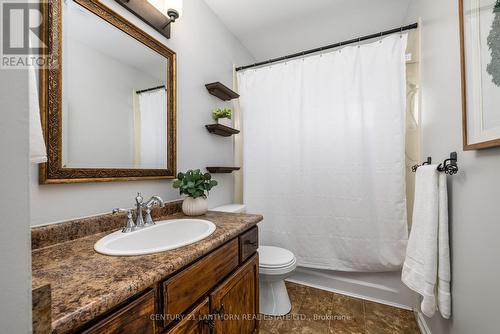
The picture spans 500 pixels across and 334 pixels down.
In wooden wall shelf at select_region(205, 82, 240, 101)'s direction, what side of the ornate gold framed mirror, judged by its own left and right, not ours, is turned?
left

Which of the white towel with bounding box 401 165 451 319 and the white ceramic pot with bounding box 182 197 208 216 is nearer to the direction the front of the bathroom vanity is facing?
the white towel

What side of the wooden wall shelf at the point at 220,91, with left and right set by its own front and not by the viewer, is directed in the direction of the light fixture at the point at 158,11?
right

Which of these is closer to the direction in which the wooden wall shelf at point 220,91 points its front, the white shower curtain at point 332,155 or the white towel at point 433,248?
the white towel

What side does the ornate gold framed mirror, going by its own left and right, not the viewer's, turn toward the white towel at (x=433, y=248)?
front

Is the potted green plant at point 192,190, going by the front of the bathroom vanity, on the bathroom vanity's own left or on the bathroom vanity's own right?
on the bathroom vanity's own left

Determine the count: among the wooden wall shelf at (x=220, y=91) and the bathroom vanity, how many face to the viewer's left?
0
